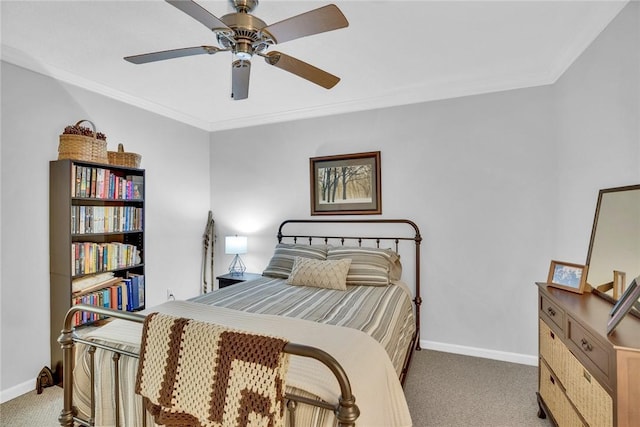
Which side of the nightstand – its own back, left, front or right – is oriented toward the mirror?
left

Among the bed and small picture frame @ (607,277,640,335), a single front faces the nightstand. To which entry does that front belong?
the small picture frame

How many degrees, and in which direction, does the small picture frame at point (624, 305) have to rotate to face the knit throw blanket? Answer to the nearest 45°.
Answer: approximately 45° to its left

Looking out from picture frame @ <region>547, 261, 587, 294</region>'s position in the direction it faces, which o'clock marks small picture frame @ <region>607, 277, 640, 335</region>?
The small picture frame is roughly at 10 o'clock from the picture frame.

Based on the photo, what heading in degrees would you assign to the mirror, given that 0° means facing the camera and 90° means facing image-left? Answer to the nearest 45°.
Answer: approximately 45°

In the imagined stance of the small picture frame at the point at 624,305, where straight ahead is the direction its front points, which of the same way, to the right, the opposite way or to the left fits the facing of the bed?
to the left

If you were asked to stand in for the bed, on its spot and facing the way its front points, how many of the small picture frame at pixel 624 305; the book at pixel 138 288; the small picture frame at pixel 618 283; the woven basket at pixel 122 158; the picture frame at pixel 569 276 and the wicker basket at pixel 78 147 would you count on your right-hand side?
3

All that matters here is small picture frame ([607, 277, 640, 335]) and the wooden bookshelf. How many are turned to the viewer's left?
1

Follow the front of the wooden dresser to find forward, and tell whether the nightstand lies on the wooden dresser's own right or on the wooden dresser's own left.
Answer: on the wooden dresser's own right

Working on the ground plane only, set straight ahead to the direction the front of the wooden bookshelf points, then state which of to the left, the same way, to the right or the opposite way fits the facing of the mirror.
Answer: the opposite way

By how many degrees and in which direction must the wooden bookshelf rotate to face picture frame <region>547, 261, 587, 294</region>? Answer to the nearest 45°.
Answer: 0° — it already faces it

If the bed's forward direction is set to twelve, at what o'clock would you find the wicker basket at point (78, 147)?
The wicker basket is roughly at 3 o'clock from the bed.

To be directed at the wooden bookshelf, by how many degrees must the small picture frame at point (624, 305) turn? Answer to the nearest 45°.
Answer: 0° — it already faces it
